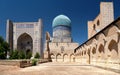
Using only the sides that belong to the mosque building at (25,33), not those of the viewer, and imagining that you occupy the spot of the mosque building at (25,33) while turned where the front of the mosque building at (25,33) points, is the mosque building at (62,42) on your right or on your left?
on your left

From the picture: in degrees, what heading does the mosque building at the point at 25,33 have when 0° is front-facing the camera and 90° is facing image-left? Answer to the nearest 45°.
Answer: approximately 0°
